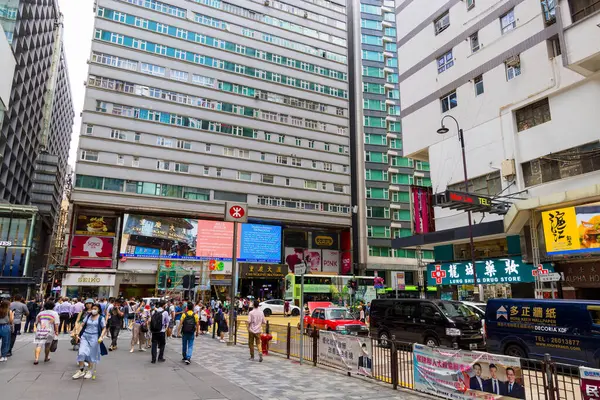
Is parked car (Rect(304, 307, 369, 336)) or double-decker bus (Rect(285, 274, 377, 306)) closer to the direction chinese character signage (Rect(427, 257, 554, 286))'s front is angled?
the parked car

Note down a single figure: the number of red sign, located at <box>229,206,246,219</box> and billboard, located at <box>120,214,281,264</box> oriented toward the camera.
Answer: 2

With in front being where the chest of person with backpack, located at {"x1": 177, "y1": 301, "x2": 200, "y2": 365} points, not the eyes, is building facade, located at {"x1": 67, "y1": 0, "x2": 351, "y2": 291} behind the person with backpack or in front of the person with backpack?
in front

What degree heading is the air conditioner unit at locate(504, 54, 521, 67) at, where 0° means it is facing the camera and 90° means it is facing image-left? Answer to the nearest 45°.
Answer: approximately 45°

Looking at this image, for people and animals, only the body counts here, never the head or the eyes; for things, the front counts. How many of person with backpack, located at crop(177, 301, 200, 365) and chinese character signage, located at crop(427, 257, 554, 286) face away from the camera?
1

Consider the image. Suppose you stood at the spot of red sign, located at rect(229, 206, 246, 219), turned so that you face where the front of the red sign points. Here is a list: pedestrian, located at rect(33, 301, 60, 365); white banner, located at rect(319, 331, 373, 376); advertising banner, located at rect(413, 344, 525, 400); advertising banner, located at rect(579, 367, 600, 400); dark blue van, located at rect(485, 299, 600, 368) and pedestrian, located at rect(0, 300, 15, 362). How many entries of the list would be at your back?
0

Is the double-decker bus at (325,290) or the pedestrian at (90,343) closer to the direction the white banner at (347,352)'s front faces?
the pedestrian

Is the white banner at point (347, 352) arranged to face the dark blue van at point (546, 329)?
no

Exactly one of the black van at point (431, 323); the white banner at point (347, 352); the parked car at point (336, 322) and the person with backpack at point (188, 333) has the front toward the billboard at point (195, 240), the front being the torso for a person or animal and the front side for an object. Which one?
the person with backpack

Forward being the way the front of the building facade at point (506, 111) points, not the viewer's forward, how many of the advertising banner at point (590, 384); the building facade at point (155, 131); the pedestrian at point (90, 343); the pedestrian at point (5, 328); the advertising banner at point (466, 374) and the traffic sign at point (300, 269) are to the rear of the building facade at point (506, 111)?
0

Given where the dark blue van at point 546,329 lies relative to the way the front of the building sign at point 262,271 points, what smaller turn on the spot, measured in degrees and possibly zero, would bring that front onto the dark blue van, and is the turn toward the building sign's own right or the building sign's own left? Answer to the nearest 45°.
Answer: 0° — it already faces it

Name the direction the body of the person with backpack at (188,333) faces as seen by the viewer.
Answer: away from the camera

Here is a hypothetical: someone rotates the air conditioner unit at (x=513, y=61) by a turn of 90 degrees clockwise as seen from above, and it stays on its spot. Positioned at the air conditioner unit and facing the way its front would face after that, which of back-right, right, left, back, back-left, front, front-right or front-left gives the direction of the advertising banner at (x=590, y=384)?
back-left

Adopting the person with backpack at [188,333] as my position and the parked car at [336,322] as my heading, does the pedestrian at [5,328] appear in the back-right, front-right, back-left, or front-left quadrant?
back-left

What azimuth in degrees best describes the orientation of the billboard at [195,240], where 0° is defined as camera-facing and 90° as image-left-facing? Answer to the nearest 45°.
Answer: approximately 0°

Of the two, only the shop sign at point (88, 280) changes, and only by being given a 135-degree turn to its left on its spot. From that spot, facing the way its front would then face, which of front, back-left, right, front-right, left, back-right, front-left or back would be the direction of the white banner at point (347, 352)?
back-right
